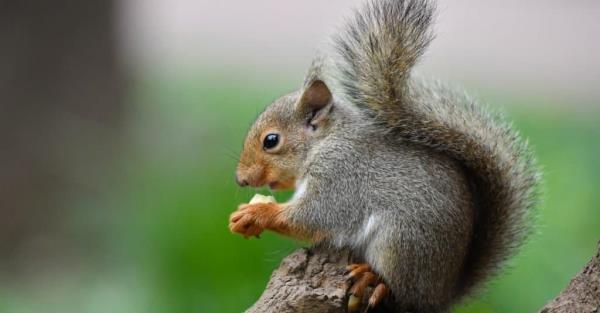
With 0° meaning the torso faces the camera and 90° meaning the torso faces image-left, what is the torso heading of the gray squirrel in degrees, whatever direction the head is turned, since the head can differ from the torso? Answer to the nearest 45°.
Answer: approximately 90°
